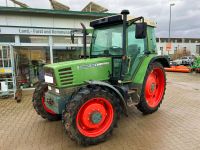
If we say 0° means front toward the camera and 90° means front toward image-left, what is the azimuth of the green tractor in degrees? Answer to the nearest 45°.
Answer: approximately 45°

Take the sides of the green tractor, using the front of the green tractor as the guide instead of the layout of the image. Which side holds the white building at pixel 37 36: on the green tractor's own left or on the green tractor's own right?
on the green tractor's own right
